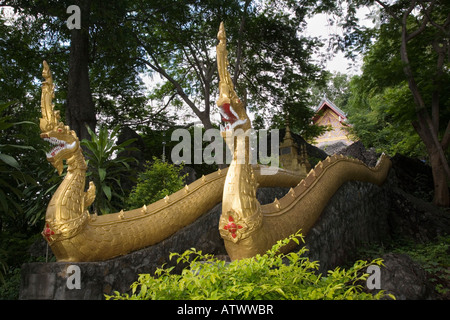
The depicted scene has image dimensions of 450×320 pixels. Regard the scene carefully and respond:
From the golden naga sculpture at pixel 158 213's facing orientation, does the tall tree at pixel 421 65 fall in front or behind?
behind

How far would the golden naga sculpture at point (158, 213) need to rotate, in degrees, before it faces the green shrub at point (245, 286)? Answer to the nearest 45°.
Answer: approximately 45° to its left

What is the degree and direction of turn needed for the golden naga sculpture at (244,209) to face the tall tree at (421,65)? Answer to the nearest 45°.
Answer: approximately 180°

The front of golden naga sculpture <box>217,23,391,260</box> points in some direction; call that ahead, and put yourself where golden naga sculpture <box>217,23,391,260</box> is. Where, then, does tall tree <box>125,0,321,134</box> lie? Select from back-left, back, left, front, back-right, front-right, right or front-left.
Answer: back-right

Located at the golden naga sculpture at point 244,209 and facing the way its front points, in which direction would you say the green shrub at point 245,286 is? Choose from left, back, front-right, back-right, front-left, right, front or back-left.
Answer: front-left

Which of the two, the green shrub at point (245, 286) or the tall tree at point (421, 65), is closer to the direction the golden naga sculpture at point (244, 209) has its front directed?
the green shrub

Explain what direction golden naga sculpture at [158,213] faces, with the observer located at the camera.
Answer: facing the viewer and to the left of the viewer

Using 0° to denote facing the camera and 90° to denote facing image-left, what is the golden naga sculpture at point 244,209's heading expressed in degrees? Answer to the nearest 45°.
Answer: approximately 45°
